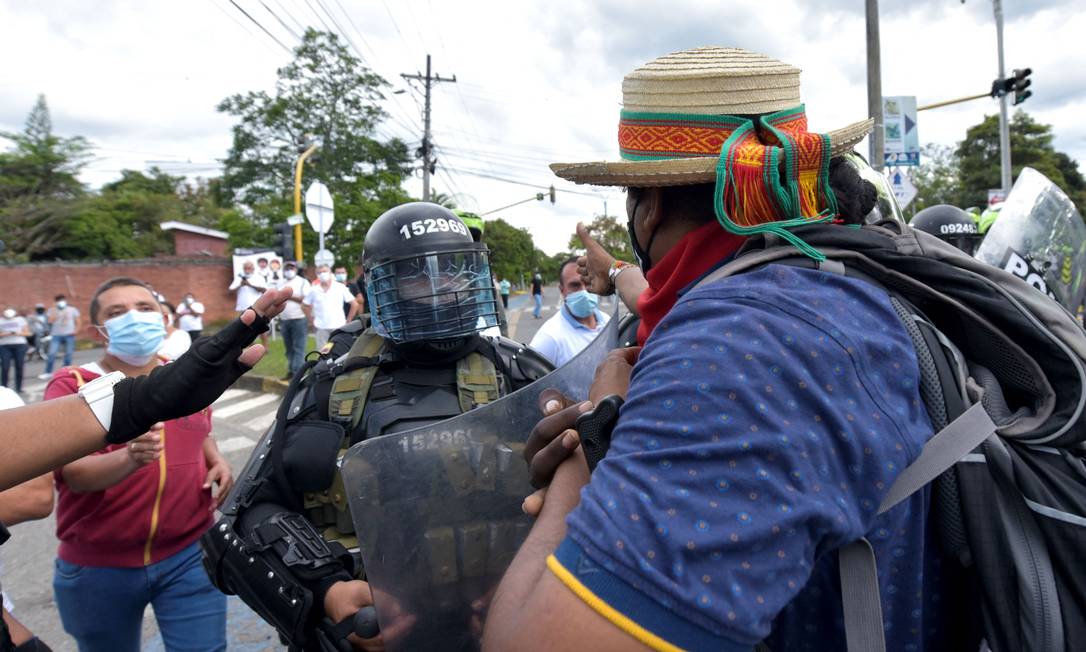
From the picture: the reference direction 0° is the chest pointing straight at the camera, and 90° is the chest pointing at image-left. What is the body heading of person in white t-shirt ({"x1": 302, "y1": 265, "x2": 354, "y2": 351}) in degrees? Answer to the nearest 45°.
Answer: approximately 0°

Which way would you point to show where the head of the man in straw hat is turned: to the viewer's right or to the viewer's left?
to the viewer's left

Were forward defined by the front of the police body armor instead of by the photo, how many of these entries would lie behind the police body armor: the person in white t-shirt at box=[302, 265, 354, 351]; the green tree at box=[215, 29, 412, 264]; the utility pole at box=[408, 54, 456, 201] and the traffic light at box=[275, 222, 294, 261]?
4

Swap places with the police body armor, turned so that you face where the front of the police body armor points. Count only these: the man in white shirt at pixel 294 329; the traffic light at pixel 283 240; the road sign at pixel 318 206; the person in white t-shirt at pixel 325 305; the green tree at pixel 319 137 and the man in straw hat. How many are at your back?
5

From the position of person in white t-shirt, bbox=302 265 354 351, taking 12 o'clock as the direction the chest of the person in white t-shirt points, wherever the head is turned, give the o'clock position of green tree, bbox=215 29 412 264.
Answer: The green tree is roughly at 6 o'clock from the person in white t-shirt.

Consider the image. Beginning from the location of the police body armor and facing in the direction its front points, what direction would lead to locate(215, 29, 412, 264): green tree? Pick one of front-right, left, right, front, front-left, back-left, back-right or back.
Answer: back

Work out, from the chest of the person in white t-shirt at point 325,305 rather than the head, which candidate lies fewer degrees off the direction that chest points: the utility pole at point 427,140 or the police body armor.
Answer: the police body armor

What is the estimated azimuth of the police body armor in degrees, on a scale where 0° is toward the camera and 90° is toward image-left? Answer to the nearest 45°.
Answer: approximately 0°

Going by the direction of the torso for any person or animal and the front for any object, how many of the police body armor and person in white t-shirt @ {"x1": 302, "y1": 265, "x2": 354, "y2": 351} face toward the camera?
2

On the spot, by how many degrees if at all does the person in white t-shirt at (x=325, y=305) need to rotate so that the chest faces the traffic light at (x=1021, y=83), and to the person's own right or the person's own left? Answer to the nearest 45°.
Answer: approximately 90° to the person's own left

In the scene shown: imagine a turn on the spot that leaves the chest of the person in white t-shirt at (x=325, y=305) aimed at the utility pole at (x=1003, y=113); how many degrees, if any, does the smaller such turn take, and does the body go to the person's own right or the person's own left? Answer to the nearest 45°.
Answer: approximately 90° to the person's own left

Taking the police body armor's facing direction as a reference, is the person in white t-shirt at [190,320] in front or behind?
behind
